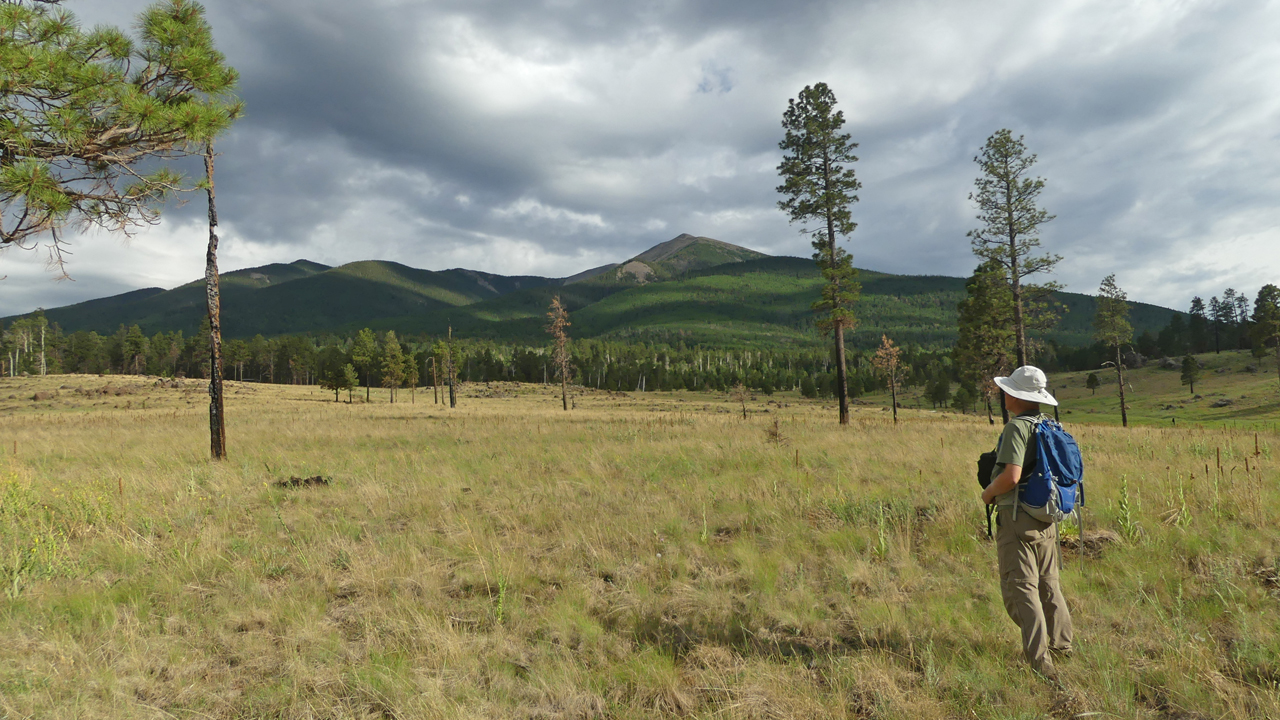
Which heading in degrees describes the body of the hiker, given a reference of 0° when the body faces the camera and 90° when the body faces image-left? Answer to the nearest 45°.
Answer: approximately 90°

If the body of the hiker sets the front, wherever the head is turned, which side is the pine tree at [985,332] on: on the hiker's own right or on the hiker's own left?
on the hiker's own right
